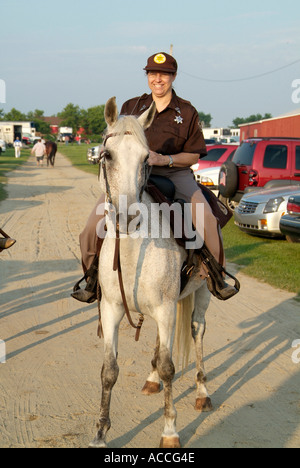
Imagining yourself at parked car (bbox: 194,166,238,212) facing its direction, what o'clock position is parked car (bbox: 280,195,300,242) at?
parked car (bbox: 280,195,300,242) is roughly at 10 o'clock from parked car (bbox: 194,166,238,212).

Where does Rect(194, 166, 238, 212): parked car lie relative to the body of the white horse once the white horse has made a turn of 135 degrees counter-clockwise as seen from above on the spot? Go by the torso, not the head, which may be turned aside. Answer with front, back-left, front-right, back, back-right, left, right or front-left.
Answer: front-left

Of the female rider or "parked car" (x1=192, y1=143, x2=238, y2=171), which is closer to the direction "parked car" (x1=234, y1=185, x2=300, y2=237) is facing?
the female rider

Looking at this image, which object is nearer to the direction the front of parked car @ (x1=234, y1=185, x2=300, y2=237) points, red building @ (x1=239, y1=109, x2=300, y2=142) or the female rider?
the female rider

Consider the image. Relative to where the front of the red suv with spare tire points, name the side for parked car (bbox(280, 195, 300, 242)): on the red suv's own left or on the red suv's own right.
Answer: on the red suv's own right

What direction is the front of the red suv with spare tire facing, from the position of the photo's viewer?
facing away from the viewer and to the right of the viewer

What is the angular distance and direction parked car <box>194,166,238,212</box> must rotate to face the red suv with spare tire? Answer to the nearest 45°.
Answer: approximately 45° to its left

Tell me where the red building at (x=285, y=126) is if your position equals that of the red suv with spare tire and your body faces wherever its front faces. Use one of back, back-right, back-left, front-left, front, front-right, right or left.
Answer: front-left
